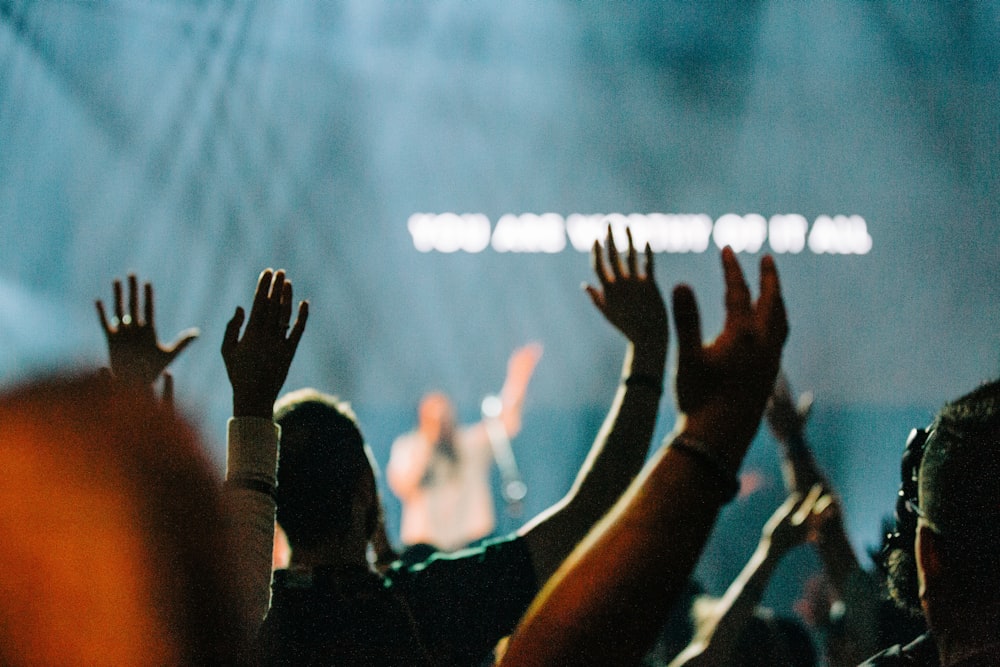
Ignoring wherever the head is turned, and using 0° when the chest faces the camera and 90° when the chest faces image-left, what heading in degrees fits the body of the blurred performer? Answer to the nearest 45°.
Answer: approximately 0°

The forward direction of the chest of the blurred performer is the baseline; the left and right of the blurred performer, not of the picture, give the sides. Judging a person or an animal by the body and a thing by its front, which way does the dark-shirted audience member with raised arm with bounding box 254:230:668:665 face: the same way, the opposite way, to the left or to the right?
the opposite way

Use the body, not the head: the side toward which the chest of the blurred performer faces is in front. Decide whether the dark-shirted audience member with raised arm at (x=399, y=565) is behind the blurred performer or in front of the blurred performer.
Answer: in front

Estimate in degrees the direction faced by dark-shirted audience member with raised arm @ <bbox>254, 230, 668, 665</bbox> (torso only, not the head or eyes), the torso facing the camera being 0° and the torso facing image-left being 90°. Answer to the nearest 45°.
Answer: approximately 180°

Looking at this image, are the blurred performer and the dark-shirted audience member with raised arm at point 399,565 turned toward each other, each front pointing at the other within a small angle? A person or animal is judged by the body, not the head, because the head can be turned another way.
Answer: yes

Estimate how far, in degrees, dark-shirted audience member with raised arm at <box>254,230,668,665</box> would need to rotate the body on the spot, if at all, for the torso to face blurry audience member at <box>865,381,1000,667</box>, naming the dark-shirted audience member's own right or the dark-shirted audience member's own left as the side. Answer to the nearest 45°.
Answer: approximately 135° to the dark-shirted audience member's own right

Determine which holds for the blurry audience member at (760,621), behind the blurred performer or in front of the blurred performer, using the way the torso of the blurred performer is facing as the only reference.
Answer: in front

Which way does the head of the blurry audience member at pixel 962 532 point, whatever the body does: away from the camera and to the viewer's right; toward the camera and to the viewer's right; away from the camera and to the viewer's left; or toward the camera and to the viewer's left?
away from the camera and to the viewer's left

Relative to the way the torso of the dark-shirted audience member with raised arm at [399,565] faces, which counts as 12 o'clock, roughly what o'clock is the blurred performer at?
The blurred performer is roughly at 12 o'clock from the dark-shirted audience member with raised arm.

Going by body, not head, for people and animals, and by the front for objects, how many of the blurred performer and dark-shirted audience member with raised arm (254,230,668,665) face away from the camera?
1

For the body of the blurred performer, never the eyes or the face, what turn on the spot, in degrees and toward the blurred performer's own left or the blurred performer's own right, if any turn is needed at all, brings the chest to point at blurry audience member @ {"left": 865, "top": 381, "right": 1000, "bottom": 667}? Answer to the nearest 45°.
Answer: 0° — they already face them

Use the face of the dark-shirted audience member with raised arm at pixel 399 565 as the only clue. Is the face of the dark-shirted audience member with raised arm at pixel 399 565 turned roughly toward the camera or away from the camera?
away from the camera
